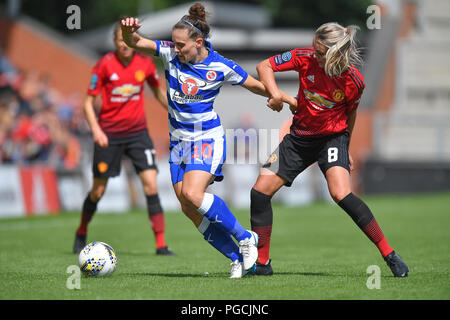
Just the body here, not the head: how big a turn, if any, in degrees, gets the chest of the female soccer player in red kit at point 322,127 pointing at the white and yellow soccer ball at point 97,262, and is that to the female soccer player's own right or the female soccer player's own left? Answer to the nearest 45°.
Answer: approximately 90° to the female soccer player's own right

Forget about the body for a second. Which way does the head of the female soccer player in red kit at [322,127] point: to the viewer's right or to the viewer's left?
to the viewer's left

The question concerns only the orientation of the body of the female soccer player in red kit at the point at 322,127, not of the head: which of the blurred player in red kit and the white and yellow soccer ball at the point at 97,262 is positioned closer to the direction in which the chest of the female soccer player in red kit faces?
the white and yellow soccer ball

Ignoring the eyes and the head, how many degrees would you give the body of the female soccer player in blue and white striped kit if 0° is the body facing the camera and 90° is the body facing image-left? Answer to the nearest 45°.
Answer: approximately 45°

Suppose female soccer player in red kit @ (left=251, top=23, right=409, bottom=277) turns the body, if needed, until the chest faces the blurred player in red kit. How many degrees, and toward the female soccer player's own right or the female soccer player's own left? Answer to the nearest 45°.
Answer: approximately 135° to the female soccer player's own right

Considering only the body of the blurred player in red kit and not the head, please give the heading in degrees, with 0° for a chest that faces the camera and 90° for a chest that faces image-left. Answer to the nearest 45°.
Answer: approximately 0°

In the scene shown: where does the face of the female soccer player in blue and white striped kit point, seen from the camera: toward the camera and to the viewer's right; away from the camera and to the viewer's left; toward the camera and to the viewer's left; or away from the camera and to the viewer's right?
toward the camera and to the viewer's left

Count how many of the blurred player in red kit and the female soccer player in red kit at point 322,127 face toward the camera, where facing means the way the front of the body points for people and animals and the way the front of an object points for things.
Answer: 2

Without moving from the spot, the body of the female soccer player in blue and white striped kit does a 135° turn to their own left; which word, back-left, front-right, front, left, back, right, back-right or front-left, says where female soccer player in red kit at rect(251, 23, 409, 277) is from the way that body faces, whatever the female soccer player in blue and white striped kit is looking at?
front
